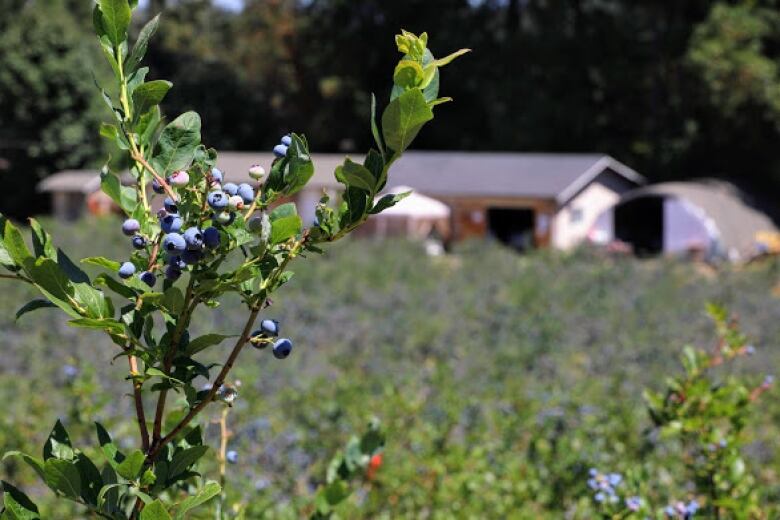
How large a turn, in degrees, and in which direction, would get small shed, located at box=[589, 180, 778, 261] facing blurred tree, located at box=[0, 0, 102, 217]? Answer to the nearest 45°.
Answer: approximately 45° to its right

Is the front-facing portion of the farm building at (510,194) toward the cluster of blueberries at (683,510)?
yes

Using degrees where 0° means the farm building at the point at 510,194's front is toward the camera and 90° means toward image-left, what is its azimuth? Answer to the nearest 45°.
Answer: approximately 0°

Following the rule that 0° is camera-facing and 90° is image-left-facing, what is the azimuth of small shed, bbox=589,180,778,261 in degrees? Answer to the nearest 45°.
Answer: approximately 45°

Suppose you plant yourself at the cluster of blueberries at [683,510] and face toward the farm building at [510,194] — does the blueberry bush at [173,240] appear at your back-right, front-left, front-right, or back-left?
back-left

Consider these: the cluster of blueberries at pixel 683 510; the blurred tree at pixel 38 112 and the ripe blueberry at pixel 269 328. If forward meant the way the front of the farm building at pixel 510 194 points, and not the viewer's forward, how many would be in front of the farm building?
2
